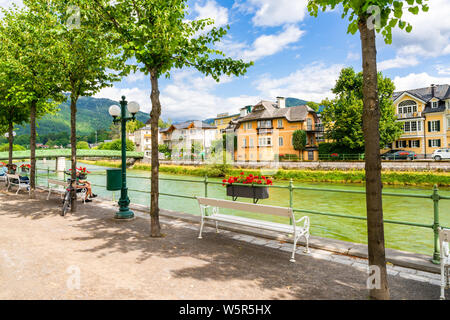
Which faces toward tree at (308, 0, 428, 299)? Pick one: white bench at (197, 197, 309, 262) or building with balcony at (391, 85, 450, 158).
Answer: the building with balcony

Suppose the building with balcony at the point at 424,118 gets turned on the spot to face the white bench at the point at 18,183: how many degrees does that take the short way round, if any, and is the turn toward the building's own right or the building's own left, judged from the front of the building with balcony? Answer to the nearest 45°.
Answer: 0° — it already faces it

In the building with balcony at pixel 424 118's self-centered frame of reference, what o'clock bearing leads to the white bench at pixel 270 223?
The white bench is roughly at 12 o'clock from the building with balcony.

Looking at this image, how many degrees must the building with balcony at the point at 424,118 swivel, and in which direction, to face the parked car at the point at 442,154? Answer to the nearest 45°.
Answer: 0° — it already faces it

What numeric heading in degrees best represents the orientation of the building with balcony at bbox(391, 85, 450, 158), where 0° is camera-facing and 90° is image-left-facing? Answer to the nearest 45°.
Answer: approximately 0°
